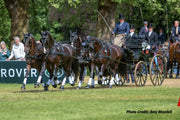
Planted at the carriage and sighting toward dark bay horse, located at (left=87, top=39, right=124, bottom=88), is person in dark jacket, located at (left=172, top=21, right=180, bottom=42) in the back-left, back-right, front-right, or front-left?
back-right

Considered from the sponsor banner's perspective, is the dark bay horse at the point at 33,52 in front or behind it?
in front

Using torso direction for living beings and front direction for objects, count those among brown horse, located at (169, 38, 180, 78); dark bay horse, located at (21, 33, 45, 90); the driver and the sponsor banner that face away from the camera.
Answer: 0

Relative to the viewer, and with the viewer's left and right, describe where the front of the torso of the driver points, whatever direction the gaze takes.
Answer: facing the viewer and to the left of the viewer

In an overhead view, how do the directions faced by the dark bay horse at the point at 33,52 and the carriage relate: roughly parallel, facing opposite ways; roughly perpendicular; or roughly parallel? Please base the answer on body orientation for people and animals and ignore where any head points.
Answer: roughly parallel

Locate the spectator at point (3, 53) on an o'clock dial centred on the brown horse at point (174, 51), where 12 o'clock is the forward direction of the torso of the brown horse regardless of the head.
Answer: The spectator is roughly at 1 o'clock from the brown horse.

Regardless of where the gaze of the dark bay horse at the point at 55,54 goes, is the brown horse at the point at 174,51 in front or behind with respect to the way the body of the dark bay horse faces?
behind

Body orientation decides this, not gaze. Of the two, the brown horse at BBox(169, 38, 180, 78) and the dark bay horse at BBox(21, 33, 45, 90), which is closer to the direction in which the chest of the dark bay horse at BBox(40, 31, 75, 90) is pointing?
the dark bay horse

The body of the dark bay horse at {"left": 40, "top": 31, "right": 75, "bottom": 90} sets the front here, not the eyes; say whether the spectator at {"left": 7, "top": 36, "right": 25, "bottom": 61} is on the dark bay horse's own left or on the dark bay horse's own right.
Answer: on the dark bay horse's own right

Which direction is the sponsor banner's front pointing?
toward the camera

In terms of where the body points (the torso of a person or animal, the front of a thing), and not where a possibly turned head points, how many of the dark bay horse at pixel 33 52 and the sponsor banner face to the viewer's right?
0

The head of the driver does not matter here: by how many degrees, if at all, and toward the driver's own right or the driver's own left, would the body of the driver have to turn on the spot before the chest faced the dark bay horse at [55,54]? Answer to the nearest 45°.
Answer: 0° — they already face it

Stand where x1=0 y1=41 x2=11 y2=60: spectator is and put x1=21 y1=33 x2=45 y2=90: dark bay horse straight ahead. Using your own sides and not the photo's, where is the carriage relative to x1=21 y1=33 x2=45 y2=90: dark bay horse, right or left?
left

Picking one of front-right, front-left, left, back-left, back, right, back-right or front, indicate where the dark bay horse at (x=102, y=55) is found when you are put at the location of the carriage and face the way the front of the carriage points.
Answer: front

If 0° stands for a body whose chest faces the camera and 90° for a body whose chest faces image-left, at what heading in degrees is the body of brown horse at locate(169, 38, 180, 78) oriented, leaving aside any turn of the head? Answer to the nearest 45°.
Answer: approximately 45°
